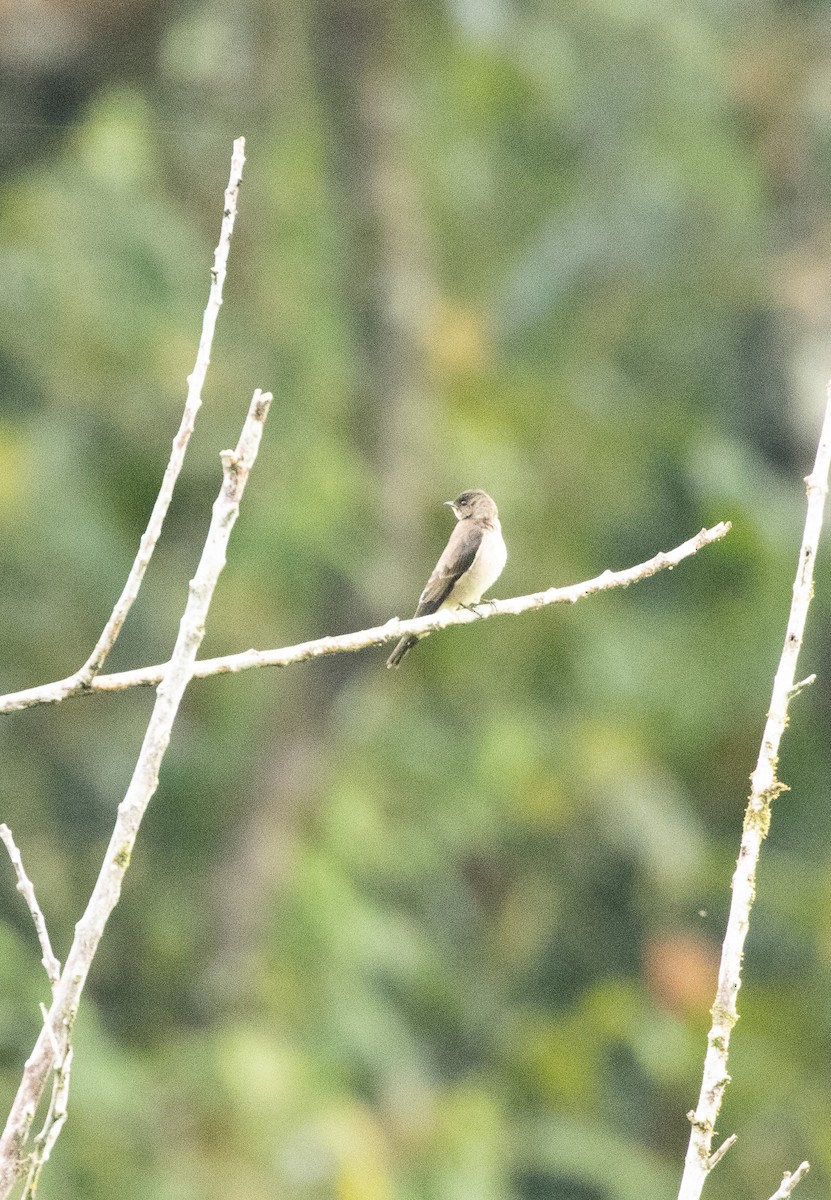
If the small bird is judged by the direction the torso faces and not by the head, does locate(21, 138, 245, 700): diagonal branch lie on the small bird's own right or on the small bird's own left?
on the small bird's own right

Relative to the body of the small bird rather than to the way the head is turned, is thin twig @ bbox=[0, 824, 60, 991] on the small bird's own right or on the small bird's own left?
on the small bird's own right

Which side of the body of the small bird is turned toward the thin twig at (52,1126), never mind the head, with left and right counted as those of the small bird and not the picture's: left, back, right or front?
right

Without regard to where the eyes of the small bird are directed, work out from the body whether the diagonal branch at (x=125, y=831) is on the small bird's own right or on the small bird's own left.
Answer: on the small bird's own right

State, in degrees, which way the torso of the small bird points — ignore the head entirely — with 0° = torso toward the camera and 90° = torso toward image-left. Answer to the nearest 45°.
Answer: approximately 270°
